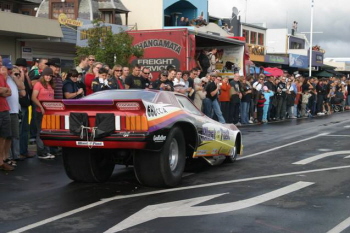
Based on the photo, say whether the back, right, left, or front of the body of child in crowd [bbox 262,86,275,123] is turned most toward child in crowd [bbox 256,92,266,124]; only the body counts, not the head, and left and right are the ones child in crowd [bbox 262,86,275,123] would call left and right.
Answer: right

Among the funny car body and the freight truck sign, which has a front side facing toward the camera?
the freight truck sign

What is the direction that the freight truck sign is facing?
toward the camera

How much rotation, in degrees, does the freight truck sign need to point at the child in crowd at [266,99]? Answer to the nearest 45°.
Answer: approximately 135° to its left

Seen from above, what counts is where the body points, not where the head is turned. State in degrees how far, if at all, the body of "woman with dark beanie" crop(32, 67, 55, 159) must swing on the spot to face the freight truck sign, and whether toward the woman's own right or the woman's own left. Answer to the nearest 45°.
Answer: approximately 90° to the woman's own left

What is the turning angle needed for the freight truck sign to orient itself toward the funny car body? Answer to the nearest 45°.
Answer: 0° — it already faces it

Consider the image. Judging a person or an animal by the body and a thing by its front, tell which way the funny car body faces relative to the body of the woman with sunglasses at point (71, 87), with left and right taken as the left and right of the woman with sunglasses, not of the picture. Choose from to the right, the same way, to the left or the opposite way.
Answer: to the left

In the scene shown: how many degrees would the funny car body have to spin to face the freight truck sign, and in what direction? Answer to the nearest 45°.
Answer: approximately 45° to its left

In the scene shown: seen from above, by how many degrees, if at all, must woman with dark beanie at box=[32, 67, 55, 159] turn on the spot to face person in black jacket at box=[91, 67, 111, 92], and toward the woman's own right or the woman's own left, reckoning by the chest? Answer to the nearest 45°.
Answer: approximately 90° to the woman's own left

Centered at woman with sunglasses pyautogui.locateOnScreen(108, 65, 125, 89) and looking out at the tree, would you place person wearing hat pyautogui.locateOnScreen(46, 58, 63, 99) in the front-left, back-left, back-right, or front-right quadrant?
back-left

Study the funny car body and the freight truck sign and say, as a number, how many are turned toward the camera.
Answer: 1

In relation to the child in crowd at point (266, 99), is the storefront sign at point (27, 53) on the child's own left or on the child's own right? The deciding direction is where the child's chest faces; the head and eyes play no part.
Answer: on the child's own right

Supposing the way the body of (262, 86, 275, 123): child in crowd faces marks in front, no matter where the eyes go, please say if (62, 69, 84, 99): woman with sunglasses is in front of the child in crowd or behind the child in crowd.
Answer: in front

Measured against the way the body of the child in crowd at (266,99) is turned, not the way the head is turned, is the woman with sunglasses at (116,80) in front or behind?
in front
